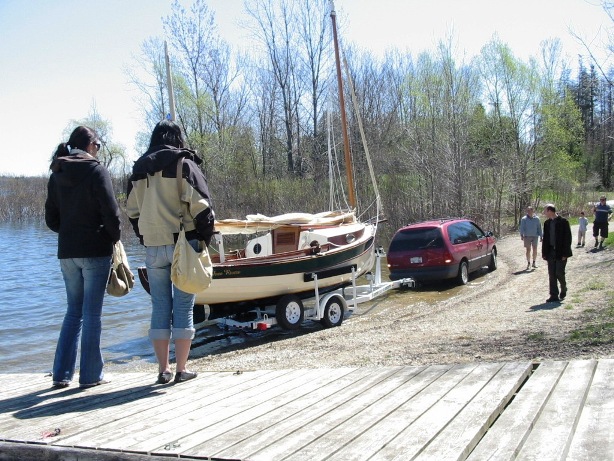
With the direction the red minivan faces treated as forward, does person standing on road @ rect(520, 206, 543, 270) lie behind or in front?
in front

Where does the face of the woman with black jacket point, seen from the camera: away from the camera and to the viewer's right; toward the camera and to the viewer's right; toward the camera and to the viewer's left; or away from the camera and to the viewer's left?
away from the camera and to the viewer's right

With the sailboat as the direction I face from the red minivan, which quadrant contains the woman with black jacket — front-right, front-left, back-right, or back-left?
front-left

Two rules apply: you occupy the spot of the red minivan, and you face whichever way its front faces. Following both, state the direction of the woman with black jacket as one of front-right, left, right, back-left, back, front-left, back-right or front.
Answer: back-right

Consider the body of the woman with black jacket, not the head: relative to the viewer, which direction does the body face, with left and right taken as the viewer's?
facing away from the viewer and to the right of the viewer

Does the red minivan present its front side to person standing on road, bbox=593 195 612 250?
yes

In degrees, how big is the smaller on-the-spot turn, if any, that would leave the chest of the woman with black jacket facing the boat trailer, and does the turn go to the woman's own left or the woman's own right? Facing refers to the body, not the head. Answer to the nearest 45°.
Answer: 0° — they already face it

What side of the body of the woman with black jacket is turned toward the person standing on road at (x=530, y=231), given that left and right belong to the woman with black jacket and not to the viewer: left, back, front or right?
front

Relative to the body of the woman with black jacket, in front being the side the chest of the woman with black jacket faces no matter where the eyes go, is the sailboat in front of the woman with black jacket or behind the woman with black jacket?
in front

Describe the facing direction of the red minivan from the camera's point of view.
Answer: facing away from the viewer and to the right of the viewer

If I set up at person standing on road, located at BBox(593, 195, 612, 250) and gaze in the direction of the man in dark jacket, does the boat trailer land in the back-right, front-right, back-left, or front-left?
front-right

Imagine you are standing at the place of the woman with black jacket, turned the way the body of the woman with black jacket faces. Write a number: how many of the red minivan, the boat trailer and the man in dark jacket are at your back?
0

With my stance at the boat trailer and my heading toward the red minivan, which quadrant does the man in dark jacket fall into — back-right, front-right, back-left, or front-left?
front-right

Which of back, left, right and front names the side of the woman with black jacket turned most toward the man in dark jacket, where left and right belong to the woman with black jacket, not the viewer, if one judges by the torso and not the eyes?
front

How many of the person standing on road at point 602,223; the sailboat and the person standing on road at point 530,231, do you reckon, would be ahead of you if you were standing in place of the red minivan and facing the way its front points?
2

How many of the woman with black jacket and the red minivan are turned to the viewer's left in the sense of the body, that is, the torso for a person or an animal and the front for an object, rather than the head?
0
